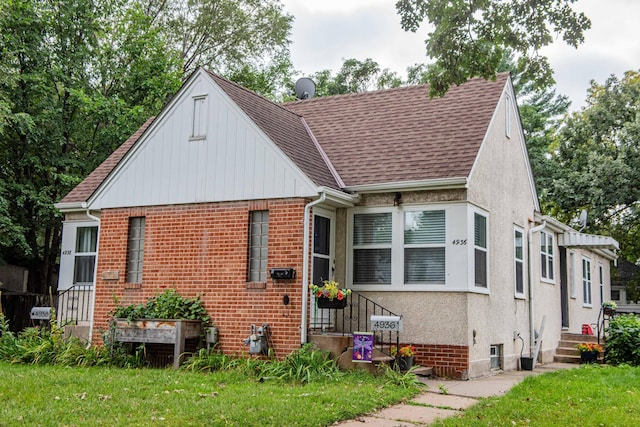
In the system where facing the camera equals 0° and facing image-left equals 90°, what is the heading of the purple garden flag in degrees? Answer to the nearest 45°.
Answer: approximately 0°

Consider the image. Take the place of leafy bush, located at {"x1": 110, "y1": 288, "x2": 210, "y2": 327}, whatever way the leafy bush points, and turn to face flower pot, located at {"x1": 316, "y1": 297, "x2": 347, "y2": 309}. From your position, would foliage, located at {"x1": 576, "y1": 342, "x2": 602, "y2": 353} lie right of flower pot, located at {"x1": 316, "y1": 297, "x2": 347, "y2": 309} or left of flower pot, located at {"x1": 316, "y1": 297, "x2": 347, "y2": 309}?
left

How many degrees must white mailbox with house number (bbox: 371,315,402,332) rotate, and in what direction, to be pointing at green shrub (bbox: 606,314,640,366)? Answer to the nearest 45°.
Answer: approximately 135° to its left

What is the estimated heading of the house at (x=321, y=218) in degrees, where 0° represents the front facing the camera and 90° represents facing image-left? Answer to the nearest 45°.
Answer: approximately 45°

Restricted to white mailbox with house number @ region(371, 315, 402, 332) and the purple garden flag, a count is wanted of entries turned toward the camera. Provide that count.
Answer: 2

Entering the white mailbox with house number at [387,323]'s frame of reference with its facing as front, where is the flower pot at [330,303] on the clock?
The flower pot is roughly at 4 o'clock from the white mailbox with house number.

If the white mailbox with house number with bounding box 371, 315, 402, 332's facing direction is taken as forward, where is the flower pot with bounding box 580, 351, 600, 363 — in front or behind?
behind

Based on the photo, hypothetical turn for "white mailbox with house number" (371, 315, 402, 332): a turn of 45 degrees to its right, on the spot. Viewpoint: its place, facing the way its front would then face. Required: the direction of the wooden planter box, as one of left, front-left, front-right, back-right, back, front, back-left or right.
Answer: front-right
